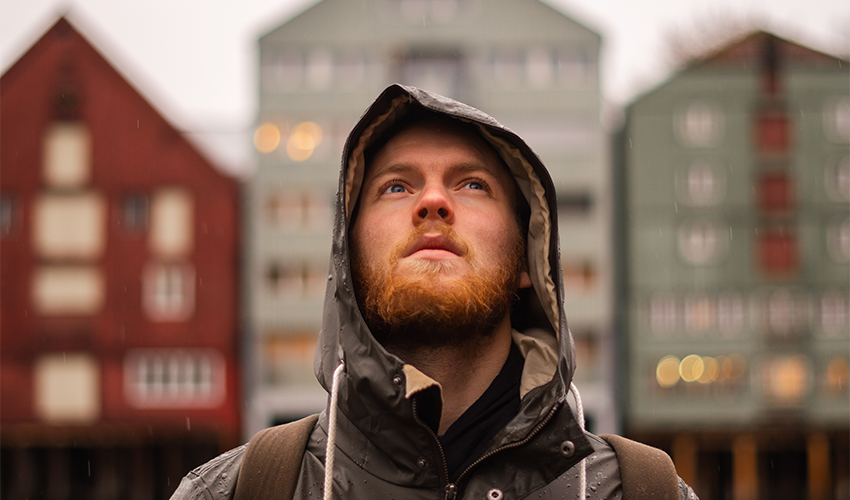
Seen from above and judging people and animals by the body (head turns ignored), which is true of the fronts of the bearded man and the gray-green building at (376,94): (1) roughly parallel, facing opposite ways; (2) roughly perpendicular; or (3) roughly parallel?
roughly parallel

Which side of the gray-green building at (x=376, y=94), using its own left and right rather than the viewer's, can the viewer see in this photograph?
front

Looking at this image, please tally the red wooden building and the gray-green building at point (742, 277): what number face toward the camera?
2

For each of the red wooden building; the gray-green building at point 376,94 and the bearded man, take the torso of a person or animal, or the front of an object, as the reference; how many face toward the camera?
3

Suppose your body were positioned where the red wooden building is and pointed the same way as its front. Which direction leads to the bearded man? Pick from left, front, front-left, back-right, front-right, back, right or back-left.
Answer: front

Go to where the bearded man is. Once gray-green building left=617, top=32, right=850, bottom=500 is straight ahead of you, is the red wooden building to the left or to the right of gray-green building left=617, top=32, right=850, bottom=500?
left

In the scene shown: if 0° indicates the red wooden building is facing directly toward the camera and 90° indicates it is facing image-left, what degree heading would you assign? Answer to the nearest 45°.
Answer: approximately 0°

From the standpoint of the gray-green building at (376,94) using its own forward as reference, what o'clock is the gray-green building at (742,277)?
the gray-green building at (742,277) is roughly at 9 o'clock from the gray-green building at (376,94).

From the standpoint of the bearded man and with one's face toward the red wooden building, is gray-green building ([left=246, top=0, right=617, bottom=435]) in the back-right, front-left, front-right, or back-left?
front-right

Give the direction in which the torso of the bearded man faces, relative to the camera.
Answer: toward the camera

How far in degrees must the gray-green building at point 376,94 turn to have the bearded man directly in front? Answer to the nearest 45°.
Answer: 0° — it already faces them

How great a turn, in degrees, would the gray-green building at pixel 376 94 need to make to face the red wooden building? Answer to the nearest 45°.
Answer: approximately 90° to its right

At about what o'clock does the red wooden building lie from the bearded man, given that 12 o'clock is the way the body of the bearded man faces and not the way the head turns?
The red wooden building is roughly at 5 o'clock from the bearded man.

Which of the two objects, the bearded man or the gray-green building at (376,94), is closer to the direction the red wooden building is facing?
the bearded man
